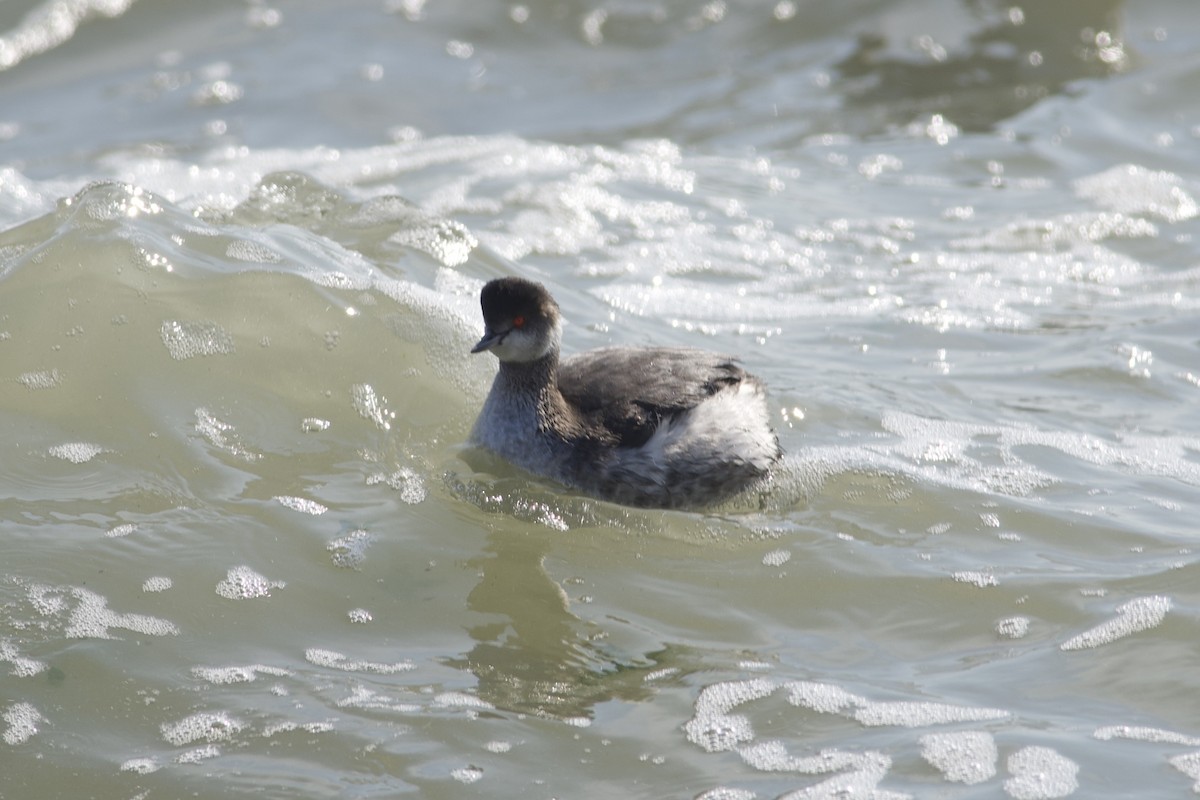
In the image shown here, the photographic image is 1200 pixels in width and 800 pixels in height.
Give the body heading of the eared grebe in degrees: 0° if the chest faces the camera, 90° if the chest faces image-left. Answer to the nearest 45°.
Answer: approximately 90°
